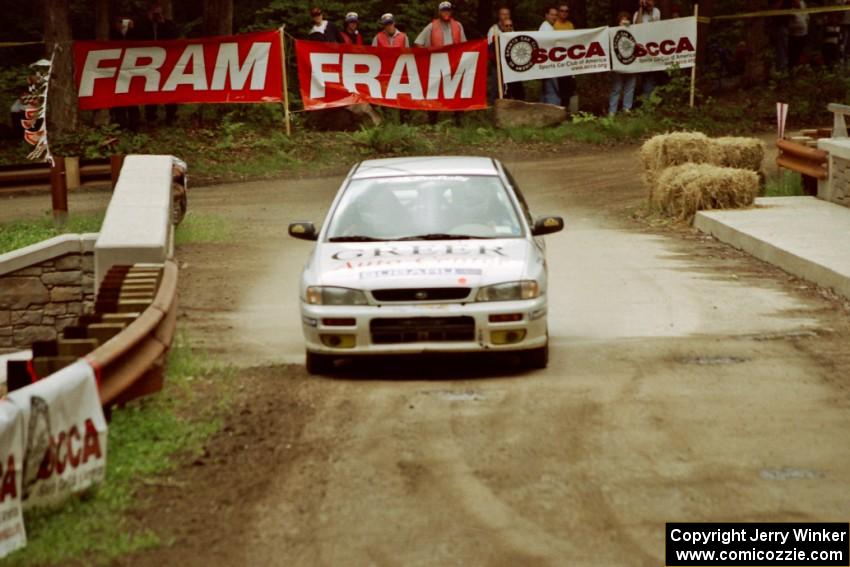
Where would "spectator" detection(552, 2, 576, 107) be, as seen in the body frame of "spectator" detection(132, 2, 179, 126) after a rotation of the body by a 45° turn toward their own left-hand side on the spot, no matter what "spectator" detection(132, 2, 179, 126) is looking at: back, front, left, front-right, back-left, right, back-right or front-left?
front-left

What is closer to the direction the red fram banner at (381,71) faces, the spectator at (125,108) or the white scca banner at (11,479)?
the white scca banner

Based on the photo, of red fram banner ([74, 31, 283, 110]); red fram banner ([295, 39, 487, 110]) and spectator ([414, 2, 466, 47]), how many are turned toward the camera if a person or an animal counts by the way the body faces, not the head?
3

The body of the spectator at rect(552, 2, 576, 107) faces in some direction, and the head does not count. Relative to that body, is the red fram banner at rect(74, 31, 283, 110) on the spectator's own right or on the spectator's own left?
on the spectator's own right

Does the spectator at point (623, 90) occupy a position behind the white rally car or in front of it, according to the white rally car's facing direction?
behind

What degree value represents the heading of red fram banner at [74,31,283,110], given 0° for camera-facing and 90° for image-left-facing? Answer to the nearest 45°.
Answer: approximately 0°

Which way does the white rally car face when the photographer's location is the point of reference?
facing the viewer

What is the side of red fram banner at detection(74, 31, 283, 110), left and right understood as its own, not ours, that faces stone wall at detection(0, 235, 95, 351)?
front

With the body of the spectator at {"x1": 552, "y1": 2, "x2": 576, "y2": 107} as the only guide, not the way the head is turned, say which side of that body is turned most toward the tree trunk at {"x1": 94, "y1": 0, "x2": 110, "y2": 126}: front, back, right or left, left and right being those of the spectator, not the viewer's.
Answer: right

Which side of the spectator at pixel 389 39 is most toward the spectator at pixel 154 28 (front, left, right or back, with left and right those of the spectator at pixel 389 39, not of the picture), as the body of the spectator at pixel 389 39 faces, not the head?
right

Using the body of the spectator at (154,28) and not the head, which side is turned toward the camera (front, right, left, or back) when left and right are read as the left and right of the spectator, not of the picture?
front

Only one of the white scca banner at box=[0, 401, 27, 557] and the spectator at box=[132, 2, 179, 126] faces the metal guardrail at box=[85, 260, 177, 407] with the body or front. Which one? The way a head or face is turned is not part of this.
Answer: the spectator

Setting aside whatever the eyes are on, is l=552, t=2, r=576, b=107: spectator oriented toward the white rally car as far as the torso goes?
yes
